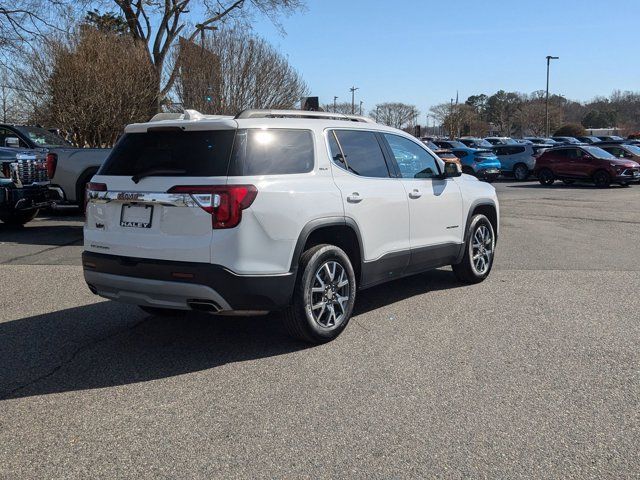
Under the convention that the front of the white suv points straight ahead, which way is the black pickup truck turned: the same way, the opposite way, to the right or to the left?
to the right

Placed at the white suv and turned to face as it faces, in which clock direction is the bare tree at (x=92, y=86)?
The bare tree is roughly at 10 o'clock from the white suv.

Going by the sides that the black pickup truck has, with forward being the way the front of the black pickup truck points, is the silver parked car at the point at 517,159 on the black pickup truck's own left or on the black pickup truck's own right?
on the black pickup truck's own left

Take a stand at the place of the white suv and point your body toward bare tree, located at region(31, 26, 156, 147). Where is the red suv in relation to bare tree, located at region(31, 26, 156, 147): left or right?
right

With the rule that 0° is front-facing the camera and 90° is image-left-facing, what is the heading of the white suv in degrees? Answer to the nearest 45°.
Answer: approximately 225°

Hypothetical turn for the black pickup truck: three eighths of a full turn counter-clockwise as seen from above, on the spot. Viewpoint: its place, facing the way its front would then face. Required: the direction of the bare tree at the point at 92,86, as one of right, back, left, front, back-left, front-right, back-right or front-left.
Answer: front

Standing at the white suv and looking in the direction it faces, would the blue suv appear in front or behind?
in front

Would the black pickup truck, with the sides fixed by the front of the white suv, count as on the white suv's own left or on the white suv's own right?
on the white suv's own left
